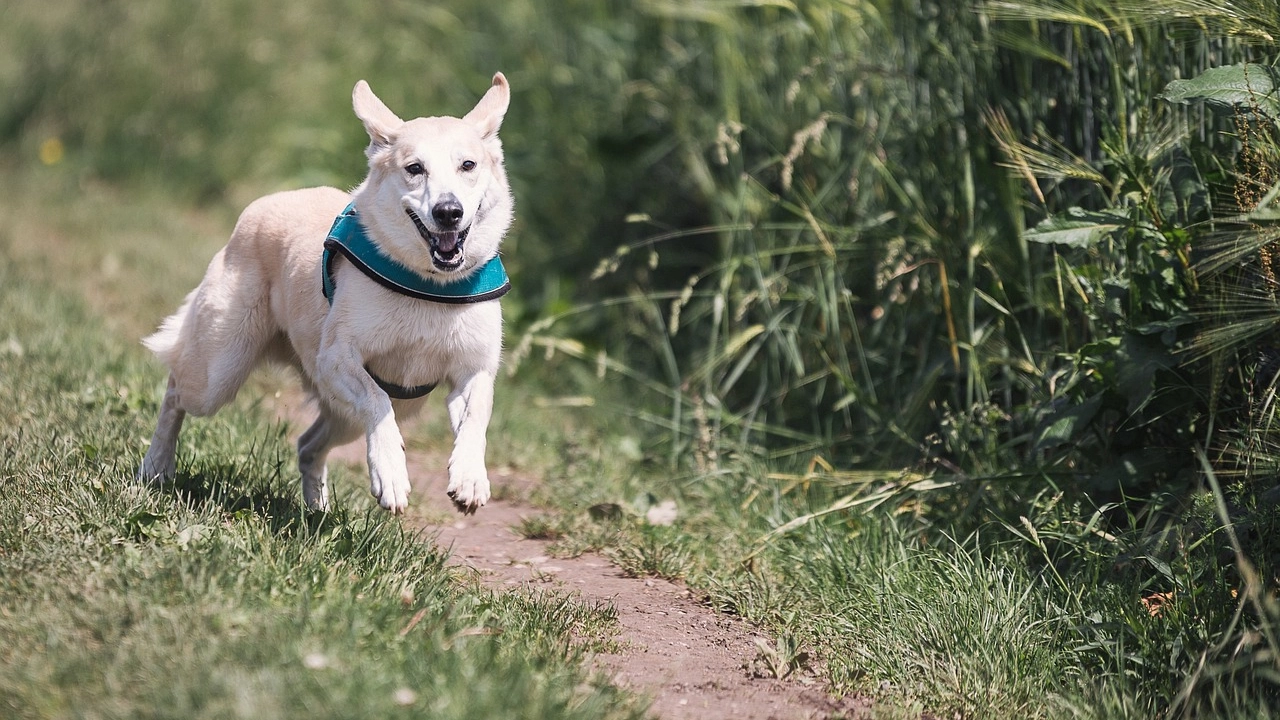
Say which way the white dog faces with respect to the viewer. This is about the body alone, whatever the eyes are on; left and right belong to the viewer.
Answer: facing the viewer and to the right of the viewer

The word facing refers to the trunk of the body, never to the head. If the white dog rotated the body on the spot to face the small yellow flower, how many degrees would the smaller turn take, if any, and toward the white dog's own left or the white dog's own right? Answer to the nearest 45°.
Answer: approximately 135° to the white dog's own left
